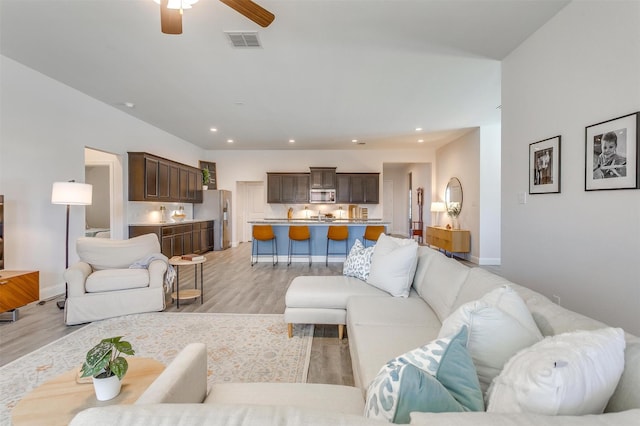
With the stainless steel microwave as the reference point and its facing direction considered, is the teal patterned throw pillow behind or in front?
in front

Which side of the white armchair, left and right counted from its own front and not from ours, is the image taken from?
front

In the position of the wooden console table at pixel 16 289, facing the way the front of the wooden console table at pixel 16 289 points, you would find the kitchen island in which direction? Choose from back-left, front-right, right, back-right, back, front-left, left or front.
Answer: front-left

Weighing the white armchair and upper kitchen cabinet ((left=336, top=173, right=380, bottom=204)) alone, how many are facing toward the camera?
2

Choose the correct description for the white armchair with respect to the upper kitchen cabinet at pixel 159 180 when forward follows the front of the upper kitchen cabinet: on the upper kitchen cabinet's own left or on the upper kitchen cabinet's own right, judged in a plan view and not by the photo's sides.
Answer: on the upper kitchen cabinet's own right

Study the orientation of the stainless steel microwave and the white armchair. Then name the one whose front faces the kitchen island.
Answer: the stainless steel microwave

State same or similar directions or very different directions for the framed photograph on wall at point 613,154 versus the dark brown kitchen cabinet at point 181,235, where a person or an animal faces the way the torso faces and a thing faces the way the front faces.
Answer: very different directions

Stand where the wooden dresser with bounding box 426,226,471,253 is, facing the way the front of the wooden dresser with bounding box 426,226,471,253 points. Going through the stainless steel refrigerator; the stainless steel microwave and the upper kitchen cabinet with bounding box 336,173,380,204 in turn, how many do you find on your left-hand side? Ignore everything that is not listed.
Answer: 0

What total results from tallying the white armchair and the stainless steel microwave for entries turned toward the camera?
2

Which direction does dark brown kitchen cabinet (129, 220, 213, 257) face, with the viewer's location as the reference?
facing the viewer and to the right of the viewer

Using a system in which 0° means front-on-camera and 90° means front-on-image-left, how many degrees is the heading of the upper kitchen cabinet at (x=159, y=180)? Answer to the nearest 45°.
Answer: approximately 315°

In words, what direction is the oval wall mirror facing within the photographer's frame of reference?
facing the viewer and to the left of the viewer

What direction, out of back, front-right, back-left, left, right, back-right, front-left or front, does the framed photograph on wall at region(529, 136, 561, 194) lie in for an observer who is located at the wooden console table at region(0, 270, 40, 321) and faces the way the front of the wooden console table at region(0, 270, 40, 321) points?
front

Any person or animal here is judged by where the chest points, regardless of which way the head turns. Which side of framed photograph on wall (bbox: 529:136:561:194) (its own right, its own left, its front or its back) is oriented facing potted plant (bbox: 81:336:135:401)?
front

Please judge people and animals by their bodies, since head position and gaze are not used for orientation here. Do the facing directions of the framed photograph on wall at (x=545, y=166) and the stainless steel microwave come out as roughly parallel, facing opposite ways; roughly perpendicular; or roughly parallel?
roughly perpendicular

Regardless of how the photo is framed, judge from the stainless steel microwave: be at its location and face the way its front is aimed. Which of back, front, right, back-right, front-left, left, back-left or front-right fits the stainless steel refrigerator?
right

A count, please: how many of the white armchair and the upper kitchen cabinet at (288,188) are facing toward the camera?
2

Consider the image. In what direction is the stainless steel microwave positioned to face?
toward the camera
